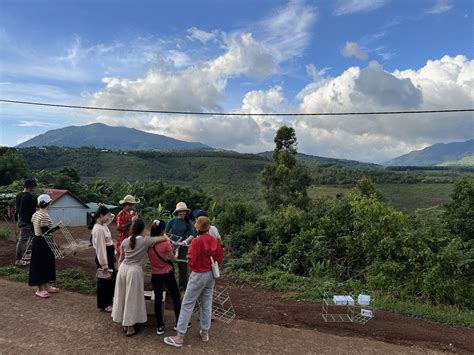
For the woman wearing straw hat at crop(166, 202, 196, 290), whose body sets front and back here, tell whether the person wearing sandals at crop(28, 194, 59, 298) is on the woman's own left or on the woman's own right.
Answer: on the woman's own right

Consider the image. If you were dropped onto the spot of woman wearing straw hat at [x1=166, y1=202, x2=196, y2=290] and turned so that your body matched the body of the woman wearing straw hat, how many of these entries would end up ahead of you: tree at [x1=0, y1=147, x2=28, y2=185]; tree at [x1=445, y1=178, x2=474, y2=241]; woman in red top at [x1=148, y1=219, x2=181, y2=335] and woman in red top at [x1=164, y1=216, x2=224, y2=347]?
2

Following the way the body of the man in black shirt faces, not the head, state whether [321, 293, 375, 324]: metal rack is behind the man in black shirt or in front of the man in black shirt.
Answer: in front

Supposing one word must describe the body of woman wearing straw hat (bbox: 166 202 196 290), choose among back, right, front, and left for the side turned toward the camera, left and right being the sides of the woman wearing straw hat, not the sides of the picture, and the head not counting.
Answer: front

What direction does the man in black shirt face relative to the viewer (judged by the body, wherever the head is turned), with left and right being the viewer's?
facing to the right of the viewer

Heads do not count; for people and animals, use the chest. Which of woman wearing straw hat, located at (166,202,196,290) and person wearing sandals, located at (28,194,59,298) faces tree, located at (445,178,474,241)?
the person wearing sandals

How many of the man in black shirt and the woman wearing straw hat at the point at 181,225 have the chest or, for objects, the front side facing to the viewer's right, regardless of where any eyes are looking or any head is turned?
1

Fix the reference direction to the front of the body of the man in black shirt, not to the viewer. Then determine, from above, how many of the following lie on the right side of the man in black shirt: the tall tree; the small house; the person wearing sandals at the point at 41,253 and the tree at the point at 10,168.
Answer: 1

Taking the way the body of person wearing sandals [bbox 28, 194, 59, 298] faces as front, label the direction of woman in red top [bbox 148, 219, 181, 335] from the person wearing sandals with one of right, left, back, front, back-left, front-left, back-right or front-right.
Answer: front-right

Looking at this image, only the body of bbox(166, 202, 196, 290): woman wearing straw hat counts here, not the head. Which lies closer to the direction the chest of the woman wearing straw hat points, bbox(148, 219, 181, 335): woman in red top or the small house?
the woman in red top

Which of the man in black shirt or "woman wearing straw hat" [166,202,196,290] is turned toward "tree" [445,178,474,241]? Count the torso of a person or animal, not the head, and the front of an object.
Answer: the man in black shirt
